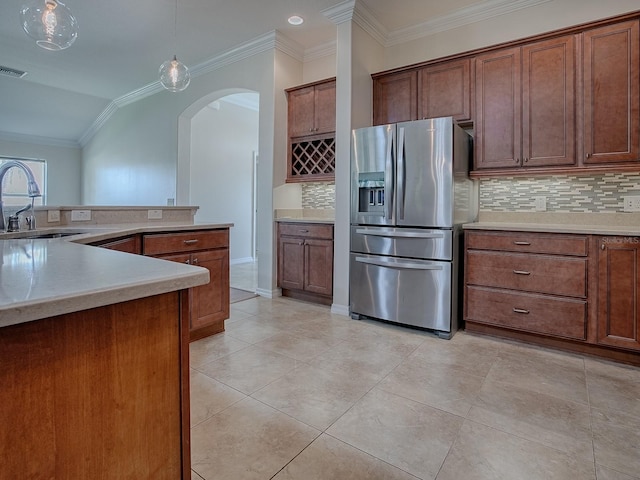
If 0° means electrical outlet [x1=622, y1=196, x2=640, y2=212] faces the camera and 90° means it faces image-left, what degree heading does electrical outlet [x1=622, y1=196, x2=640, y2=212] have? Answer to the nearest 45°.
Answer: approximately 0°

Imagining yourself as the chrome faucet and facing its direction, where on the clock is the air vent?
The air vent is roughly at 9 o'clock from the chrome faucet.

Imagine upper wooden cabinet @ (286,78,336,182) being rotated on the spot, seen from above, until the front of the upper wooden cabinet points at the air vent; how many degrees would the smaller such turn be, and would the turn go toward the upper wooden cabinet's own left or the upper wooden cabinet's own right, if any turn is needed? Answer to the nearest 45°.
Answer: approximately 45° to the upper wooden cabinet's own right

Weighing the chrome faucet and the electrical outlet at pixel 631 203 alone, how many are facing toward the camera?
1

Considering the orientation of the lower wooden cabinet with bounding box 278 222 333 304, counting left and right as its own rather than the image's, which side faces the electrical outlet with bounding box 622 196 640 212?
left

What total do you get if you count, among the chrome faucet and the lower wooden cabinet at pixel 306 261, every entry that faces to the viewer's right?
1

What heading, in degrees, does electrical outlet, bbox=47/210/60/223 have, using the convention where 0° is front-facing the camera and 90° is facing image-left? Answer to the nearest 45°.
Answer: approximately 0°

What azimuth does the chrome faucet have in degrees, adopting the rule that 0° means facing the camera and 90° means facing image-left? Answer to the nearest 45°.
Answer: approximately 270°

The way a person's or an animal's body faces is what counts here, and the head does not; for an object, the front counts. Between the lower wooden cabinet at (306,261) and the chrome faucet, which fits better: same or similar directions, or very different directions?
very different directions
